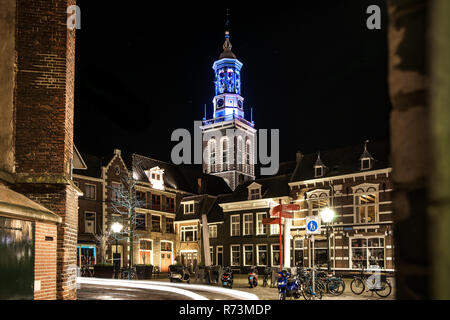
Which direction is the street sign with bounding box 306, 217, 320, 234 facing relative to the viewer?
toward the camera

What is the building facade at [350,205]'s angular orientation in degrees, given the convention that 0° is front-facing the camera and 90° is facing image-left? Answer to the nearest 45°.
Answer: approximately 45°

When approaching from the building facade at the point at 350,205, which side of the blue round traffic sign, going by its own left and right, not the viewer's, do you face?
back

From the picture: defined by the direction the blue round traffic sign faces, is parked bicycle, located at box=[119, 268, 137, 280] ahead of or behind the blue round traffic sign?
behind

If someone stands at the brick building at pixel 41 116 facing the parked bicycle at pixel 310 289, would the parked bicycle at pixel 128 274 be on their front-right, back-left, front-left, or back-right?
front-left

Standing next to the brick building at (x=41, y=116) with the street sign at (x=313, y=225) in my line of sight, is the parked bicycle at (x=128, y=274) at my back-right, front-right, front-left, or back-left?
front-left

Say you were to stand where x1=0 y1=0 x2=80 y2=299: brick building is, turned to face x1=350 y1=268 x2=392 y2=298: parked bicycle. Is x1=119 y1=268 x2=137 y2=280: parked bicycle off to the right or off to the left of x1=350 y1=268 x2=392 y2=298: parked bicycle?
left

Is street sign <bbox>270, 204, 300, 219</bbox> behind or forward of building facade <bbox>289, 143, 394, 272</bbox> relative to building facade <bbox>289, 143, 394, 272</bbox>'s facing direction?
forward

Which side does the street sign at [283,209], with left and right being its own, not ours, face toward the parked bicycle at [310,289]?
front

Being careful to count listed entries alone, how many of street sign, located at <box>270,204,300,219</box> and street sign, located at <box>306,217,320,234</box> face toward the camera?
2

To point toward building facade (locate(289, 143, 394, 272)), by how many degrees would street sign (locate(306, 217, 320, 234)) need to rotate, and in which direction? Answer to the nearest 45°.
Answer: approximately 180°
